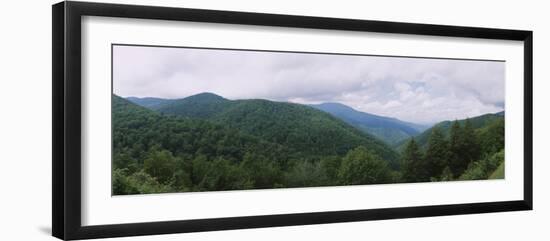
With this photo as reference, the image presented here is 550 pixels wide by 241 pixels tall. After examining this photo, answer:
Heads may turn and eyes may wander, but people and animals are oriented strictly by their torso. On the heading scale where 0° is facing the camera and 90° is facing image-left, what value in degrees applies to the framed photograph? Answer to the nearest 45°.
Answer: approximately 315°
